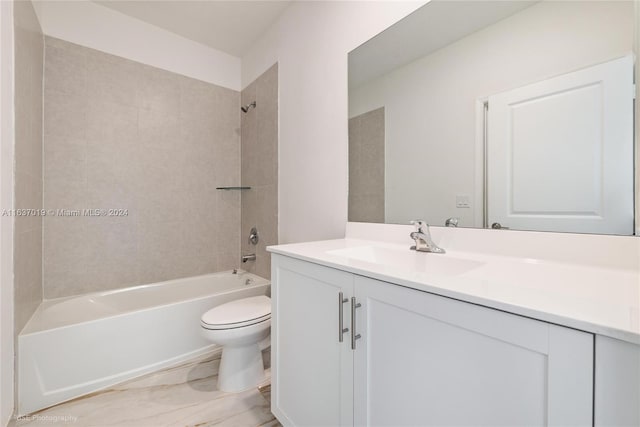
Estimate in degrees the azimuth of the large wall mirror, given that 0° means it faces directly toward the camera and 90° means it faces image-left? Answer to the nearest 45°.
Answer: approximately 45°

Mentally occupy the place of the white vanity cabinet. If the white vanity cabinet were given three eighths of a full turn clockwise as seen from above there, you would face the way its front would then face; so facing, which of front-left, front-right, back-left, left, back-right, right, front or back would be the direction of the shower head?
front-left

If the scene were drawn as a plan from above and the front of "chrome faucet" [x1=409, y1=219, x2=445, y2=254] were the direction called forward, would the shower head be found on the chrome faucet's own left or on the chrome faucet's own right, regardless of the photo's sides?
on the chrome faucet's own right

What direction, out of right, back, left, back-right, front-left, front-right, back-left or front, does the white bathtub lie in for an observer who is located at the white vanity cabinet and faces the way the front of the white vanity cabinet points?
front-right

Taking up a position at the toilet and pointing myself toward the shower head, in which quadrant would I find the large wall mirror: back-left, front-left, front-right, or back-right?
back-right

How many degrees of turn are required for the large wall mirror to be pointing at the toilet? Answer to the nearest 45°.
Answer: approximately 45° to its right
